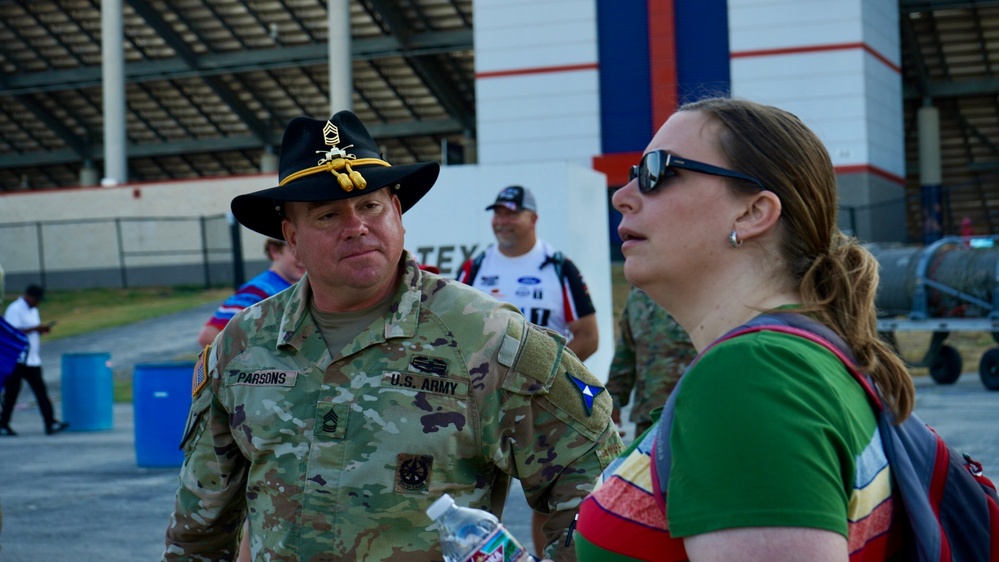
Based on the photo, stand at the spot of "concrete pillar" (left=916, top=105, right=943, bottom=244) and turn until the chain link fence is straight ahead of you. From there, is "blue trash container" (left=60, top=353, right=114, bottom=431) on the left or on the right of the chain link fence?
left

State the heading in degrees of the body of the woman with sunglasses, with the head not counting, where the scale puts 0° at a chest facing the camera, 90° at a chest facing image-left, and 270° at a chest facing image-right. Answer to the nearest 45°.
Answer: approximately 90°

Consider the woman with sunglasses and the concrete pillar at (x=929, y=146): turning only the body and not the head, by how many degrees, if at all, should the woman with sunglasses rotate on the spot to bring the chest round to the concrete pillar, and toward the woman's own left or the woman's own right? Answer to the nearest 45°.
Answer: approximately 90° to the woman's own right

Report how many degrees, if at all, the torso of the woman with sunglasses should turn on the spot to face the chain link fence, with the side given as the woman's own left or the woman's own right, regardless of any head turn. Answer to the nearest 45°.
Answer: approximately 45° to the woman's own right

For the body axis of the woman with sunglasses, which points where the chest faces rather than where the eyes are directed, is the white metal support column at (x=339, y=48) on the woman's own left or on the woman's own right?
on the woman's own right

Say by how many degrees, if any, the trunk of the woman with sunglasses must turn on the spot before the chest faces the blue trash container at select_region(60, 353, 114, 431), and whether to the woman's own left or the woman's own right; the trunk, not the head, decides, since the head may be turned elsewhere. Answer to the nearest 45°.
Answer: approximately 45° to the woman's own right

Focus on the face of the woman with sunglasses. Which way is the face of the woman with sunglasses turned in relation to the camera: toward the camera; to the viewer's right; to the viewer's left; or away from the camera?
to the viewer's left
